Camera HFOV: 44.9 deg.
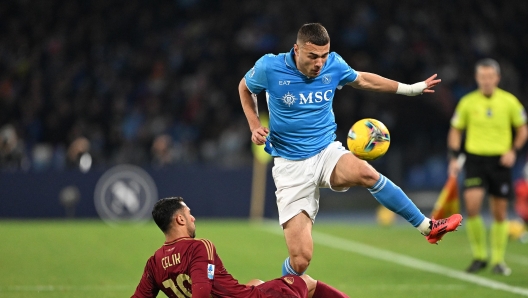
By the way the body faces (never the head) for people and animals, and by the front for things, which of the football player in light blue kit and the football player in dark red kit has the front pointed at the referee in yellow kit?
the football player in dark red kit

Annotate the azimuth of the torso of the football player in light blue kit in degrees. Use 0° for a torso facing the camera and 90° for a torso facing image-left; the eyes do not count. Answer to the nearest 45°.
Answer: approximately 315°

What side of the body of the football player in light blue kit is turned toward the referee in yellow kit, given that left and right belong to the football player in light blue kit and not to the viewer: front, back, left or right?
left

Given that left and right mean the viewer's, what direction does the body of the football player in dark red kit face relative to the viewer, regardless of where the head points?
facing away from the viewer and to the right of the viewer

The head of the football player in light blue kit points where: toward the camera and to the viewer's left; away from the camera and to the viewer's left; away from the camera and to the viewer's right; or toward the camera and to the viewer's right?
toward the camera and to the viewer's right

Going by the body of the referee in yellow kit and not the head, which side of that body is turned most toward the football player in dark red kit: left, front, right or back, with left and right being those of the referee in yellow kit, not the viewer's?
front

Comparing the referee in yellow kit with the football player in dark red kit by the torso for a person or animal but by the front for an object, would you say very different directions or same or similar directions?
very different directions

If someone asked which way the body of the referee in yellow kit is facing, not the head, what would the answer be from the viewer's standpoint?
toward the camera

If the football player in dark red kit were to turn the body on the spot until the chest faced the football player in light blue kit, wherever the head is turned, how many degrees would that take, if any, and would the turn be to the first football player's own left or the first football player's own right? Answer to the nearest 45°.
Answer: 0° — they already face them

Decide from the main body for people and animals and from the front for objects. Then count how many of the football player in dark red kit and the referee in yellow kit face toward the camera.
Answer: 1

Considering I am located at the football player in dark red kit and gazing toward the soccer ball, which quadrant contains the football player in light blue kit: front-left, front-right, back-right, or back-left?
front-left

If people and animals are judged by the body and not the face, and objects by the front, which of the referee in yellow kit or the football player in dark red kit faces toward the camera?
the referee in yellow kit
